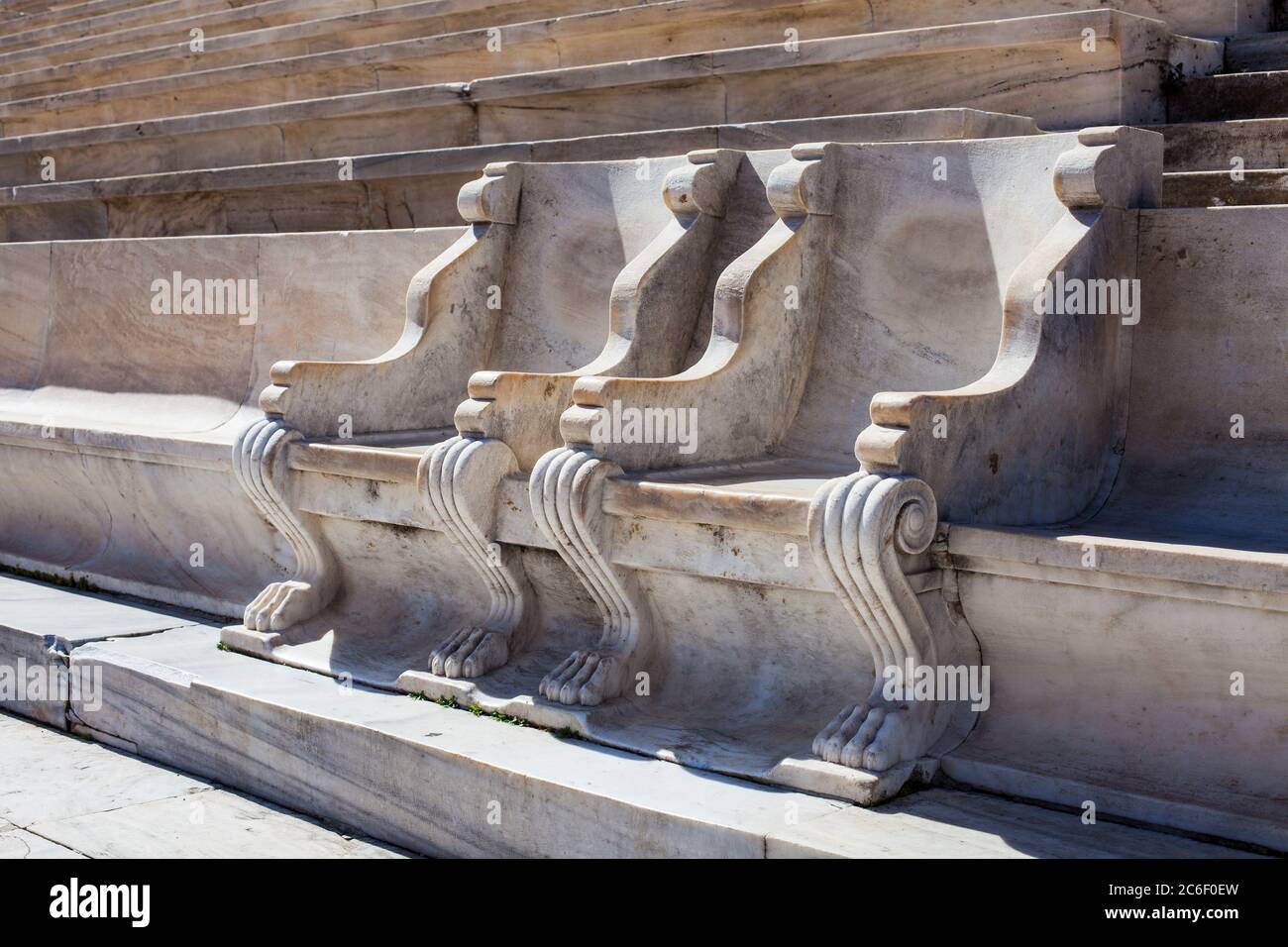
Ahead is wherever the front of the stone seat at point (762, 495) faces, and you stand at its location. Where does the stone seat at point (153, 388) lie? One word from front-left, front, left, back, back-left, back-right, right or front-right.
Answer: right

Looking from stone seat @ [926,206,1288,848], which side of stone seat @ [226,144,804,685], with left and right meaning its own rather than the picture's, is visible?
left

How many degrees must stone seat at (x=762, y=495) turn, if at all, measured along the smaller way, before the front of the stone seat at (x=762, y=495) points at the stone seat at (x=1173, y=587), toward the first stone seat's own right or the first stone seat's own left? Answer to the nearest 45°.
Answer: approximately 90° to the first stone seat's own left

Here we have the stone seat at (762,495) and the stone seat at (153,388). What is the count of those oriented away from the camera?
0

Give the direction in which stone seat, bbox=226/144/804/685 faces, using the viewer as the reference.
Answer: facing the viewer and to the left of the viewer

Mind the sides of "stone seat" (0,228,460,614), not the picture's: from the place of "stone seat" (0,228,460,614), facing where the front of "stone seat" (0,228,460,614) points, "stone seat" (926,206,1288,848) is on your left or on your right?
on your left

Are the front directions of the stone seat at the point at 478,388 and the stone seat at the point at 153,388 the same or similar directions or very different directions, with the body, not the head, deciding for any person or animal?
same or similar directions

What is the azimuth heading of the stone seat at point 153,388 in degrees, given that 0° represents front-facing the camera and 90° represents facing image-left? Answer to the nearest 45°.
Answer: approximately 45°

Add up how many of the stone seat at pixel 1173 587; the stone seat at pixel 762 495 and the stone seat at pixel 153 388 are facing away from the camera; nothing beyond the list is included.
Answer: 0

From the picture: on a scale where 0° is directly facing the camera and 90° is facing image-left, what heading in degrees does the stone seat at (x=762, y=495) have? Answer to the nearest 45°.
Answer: approximately 45°

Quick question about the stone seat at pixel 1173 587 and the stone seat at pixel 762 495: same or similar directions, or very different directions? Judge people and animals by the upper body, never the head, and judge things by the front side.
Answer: same or similar directions

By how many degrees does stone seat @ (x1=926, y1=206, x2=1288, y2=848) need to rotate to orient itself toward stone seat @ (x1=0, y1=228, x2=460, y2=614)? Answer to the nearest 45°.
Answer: approximately 90° to its right

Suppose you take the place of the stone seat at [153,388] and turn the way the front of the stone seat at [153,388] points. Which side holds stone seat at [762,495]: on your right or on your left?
on your left
